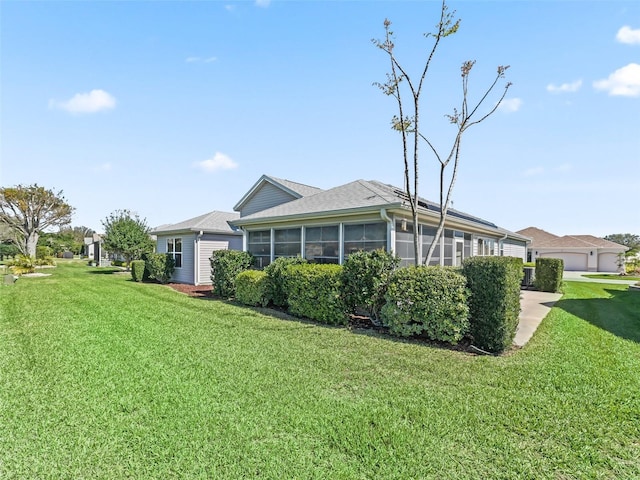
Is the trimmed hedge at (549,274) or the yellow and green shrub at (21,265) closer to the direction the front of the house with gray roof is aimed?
the trimmed hedge

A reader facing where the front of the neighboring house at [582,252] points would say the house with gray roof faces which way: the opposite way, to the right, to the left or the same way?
the opposite way

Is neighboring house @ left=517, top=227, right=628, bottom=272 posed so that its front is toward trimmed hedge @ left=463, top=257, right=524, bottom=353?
yes

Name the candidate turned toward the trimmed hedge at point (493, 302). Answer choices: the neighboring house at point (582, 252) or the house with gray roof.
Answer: the neighboring house

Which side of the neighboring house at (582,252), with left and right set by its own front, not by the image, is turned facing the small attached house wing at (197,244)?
front

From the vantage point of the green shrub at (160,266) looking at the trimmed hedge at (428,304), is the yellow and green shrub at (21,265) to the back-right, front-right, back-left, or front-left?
back-right

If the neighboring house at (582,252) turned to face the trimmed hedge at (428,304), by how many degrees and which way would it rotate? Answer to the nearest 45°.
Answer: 0° — it already faces it

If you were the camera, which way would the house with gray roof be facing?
facing away from the viewer and to the right of the viewer

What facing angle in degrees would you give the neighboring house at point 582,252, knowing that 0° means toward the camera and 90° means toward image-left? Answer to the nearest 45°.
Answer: approximately 0°
